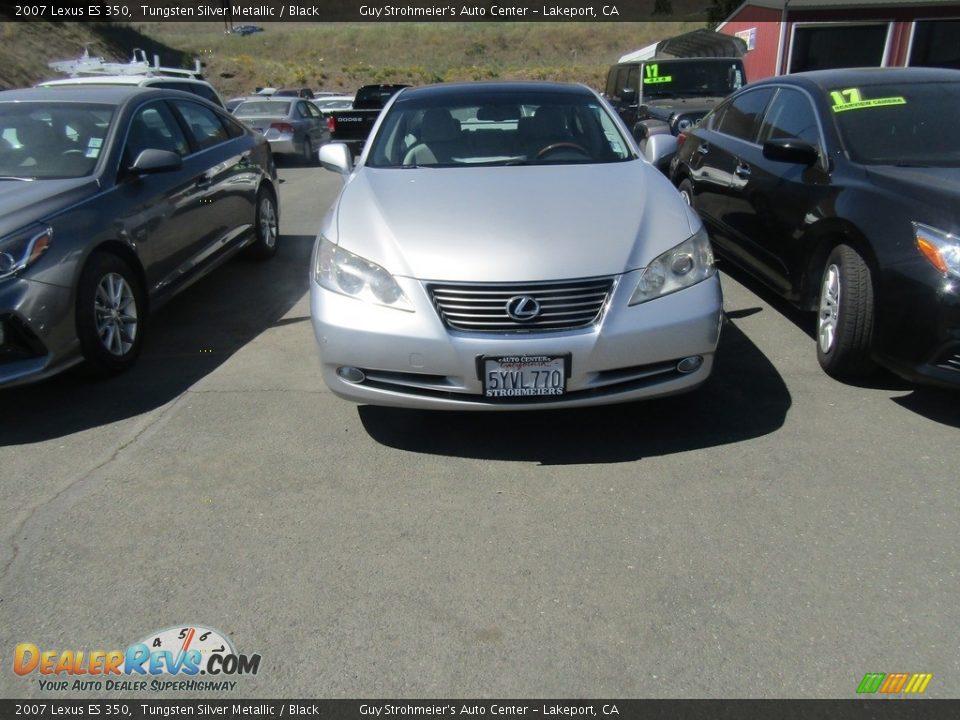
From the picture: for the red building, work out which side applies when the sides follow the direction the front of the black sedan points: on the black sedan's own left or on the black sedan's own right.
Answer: on the black sedan's own left

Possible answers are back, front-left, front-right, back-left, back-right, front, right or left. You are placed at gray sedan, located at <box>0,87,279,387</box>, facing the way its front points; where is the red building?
back

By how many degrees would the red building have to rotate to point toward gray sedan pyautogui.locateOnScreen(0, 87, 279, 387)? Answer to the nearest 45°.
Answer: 0° — it already faces it

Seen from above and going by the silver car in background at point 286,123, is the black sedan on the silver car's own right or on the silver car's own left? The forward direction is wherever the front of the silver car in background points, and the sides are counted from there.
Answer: on the silver car's own right

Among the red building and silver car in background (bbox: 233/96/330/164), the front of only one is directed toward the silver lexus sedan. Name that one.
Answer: the red building

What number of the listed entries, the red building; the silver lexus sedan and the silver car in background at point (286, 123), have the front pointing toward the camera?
2

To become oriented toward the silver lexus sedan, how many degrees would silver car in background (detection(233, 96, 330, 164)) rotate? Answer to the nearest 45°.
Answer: approximately 135° to its right

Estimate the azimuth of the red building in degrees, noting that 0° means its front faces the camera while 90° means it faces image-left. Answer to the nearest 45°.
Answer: approximately 0°

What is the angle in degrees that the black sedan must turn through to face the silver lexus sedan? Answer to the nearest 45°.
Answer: approximately 90° to its right

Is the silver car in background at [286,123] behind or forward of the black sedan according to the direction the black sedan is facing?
behind

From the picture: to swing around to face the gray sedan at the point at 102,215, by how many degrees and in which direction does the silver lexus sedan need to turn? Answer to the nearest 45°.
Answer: approximately 135° to its right
